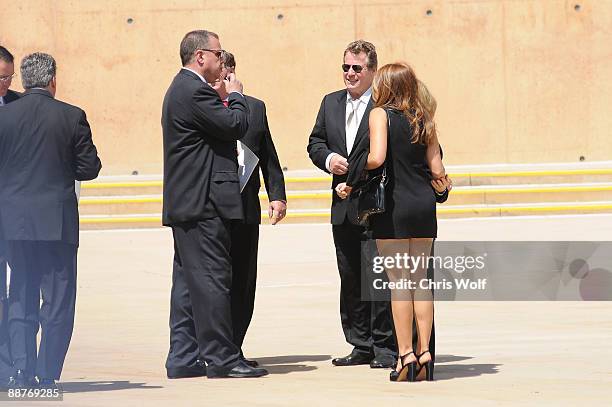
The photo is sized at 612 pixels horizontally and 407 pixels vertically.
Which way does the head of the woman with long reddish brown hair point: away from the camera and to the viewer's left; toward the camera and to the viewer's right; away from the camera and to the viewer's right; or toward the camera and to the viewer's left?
away from the camera and to the viewer's left

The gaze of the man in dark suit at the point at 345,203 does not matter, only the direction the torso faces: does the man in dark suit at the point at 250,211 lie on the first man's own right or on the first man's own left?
on the first man's own right

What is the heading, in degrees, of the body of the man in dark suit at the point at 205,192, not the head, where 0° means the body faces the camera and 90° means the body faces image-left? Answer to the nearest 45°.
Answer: approximately 270°

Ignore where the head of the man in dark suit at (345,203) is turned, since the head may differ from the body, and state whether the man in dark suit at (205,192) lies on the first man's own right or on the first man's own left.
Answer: on the first man's own right

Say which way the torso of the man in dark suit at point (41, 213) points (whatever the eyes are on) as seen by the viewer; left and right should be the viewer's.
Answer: facing away from the viewer

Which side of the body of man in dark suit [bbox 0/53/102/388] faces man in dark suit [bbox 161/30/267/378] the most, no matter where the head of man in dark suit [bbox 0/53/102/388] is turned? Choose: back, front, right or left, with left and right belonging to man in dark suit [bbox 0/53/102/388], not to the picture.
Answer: right

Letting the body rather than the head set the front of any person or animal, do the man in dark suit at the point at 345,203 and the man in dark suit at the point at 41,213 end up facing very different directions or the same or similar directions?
very different directions

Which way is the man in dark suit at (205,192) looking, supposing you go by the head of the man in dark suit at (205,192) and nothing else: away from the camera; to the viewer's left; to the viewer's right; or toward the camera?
to the viewer's right
